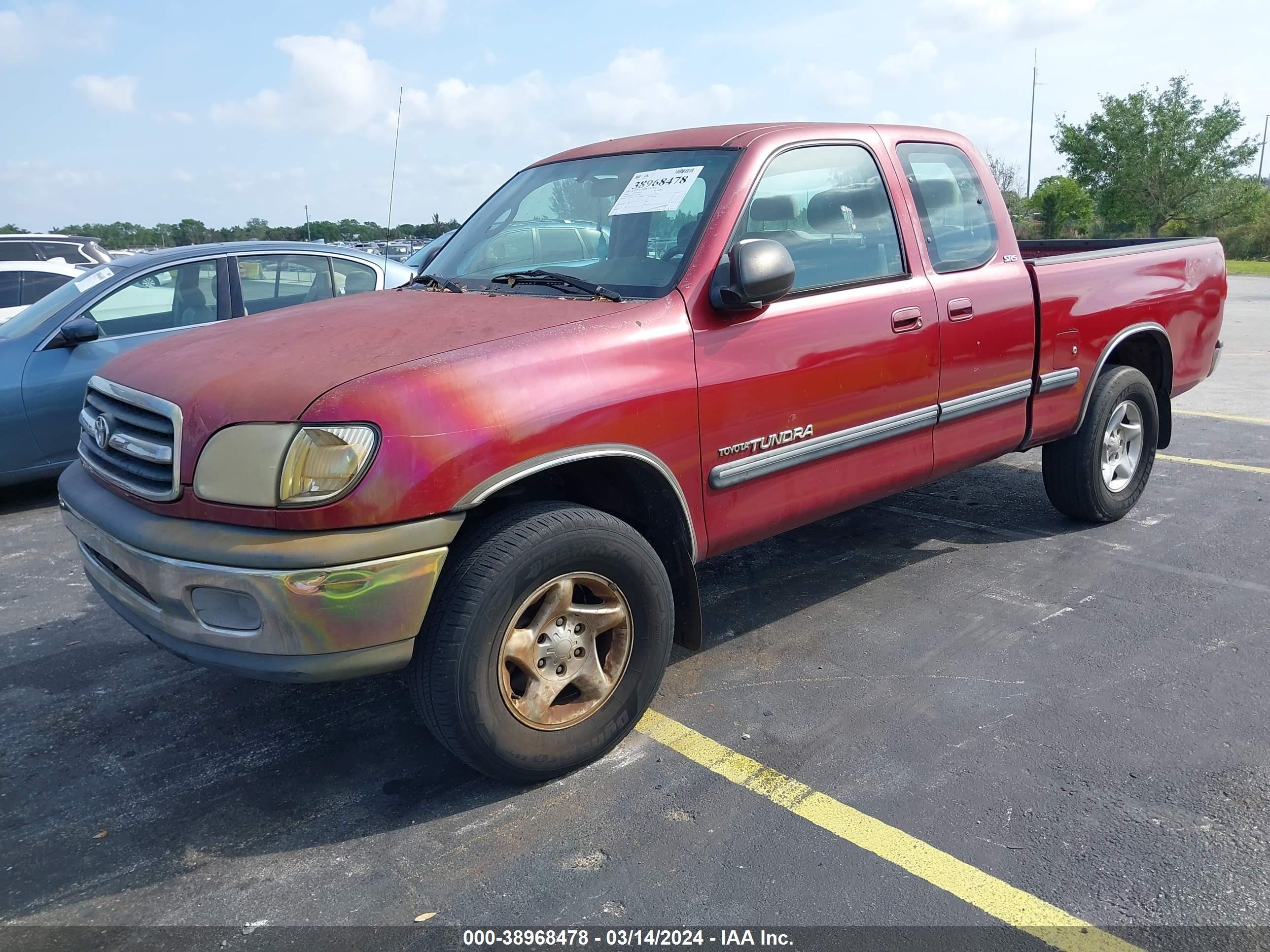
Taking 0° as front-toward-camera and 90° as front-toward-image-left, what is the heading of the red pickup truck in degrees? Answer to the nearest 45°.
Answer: approximately 45°

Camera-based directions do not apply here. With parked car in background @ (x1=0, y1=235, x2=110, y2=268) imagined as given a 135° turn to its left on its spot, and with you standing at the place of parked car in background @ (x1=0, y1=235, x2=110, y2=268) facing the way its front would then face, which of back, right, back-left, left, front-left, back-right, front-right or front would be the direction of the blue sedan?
front-right

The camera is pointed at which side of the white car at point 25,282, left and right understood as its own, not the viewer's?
left

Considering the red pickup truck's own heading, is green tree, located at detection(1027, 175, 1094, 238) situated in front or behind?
behind

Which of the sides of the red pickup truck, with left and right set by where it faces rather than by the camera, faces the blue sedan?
right

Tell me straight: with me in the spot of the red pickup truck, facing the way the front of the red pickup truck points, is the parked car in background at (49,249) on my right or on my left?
on my right

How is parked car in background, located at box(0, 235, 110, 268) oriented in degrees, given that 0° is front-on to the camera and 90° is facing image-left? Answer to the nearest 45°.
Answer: approximately 90°

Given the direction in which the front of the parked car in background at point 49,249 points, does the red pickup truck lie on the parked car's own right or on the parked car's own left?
on the parked car's own left

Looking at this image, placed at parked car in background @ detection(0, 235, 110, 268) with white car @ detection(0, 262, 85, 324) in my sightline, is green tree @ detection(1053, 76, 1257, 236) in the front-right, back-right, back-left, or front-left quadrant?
back-left

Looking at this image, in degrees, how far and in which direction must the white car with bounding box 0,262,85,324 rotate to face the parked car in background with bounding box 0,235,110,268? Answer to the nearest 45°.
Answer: approximately 90° to its right
